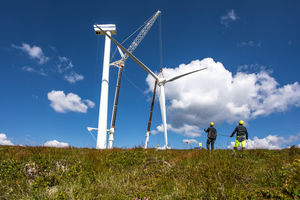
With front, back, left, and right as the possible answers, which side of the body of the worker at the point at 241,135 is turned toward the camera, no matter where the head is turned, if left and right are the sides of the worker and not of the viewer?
back

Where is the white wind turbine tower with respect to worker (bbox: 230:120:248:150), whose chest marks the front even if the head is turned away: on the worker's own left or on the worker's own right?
on the worker's own left

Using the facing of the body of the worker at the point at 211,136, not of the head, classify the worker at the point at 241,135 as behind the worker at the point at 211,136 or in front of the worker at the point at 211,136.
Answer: behind

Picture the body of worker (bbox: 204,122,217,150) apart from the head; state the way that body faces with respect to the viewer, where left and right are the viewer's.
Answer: facing away from the viewer and to the left of the viewer

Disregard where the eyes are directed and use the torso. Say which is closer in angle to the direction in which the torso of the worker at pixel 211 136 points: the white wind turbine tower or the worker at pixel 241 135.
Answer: the white wind turbine tower

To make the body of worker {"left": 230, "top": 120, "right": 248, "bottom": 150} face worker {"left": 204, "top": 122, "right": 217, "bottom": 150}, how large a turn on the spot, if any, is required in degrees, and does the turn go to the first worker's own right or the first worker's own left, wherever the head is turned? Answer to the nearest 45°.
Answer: approximately 45° to the first worker's own left
